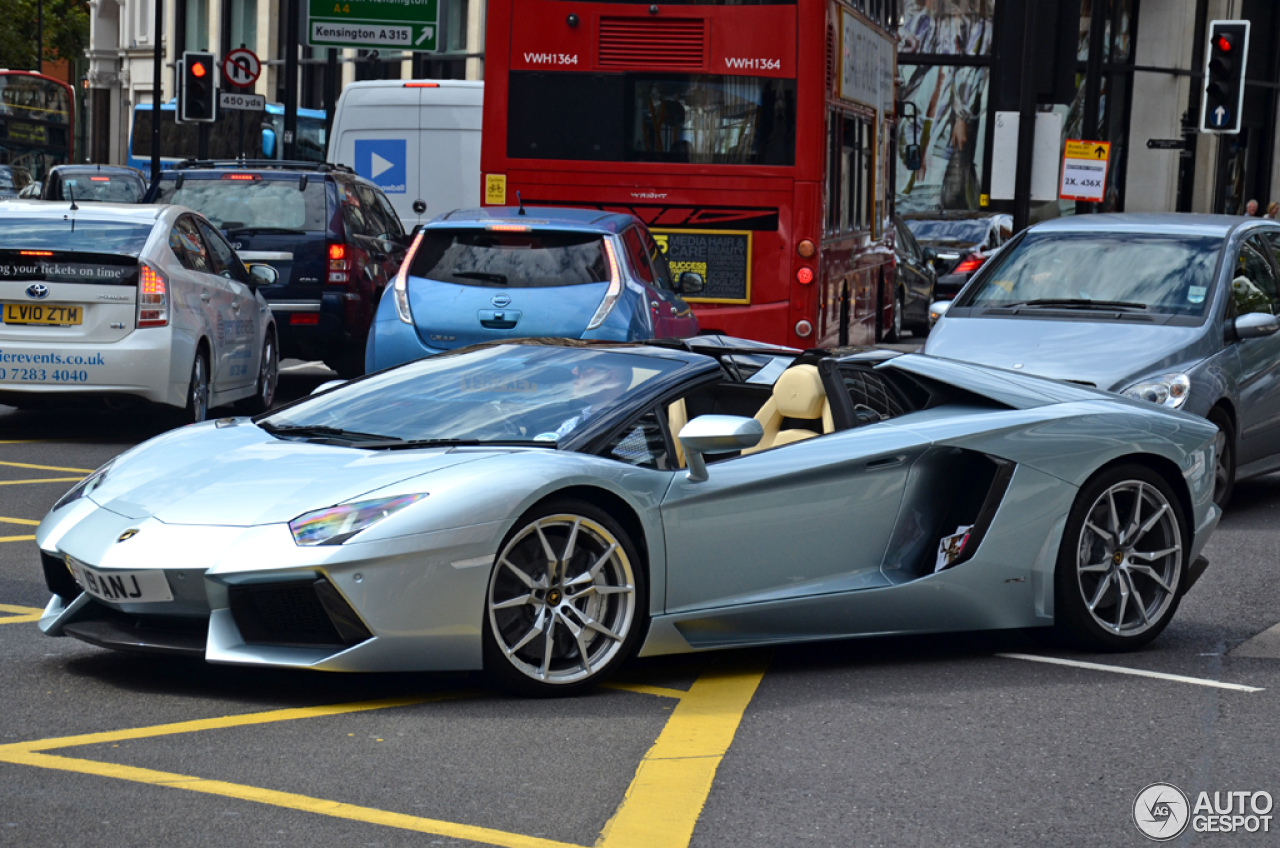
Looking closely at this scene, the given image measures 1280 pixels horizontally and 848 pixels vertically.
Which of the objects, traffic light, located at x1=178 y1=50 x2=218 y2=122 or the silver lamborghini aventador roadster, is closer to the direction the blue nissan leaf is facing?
the traffic light

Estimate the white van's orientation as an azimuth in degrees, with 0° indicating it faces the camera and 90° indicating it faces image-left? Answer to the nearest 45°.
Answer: approximately 180°

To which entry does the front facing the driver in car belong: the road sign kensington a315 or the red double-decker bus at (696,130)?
the road sign kensington a315

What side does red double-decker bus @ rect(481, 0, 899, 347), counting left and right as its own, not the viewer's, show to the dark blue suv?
left

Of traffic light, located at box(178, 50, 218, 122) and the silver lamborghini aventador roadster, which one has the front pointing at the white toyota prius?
the traffic light

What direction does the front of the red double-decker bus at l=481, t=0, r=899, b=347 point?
away from the camera

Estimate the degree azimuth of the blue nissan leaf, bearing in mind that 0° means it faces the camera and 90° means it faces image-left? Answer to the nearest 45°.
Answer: approximately 180°

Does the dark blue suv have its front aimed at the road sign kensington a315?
yes

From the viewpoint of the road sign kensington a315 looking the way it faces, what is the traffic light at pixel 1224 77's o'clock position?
The traffic light is roughly at 10 o'clock from the road sign kensington a315.

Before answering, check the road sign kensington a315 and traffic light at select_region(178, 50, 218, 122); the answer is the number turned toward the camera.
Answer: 2

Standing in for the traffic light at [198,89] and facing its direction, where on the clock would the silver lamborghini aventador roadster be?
The silver lamborghini aventador roadster is roughly at 12 o'clock from the traffic light.

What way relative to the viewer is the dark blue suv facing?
away from the camera

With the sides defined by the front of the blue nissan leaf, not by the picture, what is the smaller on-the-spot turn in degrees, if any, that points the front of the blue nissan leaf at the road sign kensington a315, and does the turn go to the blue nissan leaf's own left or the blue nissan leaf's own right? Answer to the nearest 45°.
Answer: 0° — it already faces it

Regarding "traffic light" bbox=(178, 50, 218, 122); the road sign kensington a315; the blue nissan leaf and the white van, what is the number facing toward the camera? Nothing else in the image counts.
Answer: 2
